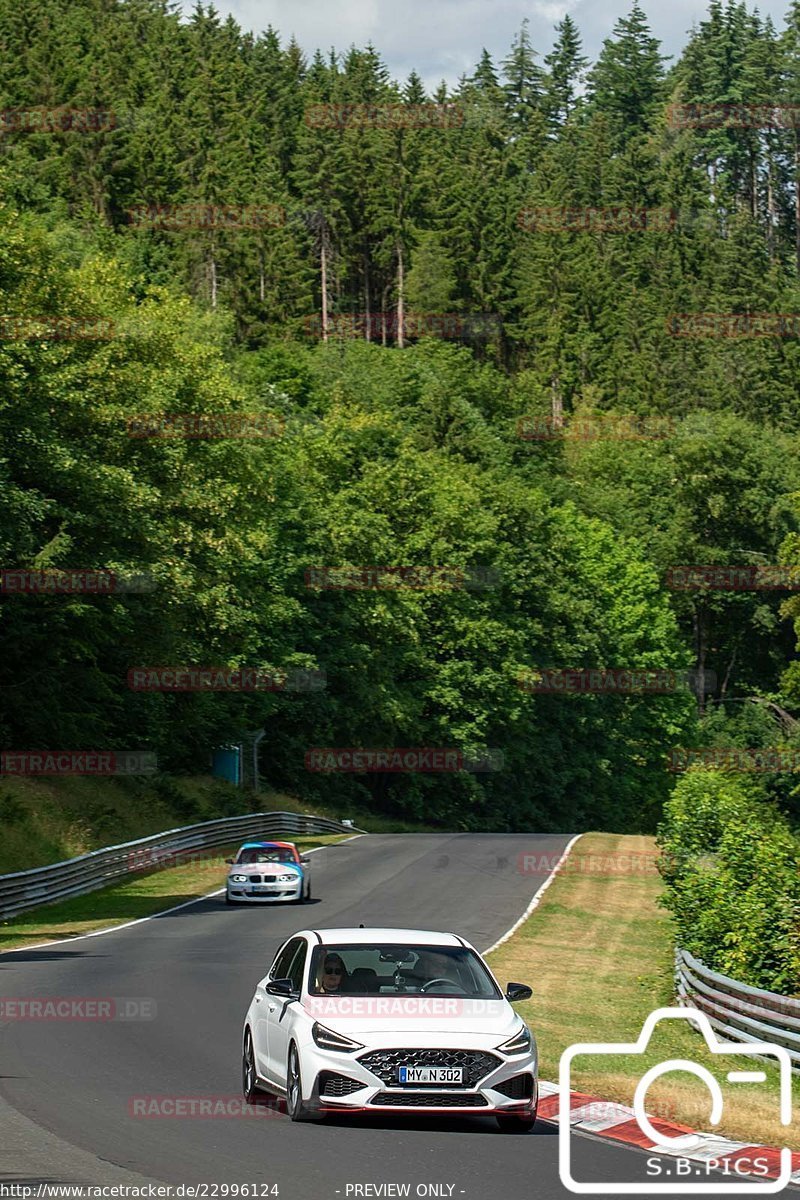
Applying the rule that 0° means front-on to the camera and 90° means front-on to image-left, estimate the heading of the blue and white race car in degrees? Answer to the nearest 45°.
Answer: approximately 0°

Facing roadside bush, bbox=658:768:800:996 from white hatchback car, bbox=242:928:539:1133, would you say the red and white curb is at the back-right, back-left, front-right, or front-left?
front-right

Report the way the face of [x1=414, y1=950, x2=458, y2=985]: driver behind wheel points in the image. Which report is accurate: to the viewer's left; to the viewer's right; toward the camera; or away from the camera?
toward the camera

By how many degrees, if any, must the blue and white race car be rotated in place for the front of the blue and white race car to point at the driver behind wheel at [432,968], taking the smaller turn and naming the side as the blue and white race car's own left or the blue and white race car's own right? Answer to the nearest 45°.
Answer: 0° — it already faces them

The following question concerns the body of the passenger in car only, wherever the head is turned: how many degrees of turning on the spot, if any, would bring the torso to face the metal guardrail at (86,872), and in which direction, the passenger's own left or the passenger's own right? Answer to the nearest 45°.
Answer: approximately 180°

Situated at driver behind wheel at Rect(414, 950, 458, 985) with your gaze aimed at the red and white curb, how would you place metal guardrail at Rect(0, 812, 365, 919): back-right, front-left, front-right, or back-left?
back-left

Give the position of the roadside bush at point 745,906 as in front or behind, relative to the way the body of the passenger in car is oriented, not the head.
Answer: behind

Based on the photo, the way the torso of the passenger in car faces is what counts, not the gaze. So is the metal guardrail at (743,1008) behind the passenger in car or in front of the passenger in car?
behind

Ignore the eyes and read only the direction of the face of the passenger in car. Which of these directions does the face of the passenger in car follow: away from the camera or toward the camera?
toward the camera

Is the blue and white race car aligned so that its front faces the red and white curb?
yes

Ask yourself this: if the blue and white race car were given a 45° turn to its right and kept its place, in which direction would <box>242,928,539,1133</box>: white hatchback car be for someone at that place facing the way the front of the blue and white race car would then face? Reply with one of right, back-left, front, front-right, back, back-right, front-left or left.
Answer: front-left

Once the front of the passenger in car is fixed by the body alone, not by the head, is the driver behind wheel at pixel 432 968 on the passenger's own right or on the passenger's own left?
on the passenger's own left

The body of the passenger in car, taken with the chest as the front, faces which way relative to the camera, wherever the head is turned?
toward the camera

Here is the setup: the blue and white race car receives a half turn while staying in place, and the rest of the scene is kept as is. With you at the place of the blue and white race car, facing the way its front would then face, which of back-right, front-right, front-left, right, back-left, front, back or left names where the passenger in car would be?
back
